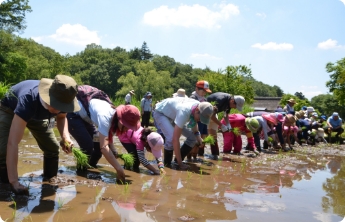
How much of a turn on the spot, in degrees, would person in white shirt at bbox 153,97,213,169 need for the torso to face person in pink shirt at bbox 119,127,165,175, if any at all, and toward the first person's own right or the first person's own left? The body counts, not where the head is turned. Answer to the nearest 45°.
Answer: approximately 135° to the first person's own right

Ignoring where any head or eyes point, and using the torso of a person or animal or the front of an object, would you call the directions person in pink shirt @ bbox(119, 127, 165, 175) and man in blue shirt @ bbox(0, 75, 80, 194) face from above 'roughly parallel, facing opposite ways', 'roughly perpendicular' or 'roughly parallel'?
roughly parallel

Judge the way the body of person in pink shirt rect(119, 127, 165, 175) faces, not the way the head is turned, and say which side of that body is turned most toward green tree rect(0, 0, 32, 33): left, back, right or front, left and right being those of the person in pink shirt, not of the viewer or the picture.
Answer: back

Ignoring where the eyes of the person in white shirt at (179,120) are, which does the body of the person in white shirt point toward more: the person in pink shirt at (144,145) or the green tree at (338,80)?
the green tree

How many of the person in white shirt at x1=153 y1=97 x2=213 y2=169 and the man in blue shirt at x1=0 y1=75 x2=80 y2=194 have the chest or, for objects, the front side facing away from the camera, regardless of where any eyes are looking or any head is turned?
0

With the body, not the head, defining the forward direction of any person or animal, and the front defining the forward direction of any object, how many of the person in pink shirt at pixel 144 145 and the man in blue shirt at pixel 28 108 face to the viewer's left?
0

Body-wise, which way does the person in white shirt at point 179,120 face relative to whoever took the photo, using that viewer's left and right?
facing to the right of the viewer

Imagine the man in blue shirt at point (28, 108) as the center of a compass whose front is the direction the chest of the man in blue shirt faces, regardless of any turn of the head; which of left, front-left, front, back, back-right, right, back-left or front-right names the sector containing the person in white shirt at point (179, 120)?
left

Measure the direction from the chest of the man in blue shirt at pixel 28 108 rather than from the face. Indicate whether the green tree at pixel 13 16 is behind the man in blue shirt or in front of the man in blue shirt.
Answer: behind

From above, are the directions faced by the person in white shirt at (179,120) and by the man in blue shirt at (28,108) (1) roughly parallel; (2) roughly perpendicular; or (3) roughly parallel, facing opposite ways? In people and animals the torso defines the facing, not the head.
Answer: roughly parallel

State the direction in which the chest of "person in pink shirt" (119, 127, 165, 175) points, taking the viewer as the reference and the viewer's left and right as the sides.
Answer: facing the viewer and to the right of the viewer

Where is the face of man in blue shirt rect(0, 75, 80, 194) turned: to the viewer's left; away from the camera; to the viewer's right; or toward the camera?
to the viewer's right

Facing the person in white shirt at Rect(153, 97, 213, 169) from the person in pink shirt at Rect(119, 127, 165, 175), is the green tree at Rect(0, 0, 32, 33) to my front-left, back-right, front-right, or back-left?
front-left

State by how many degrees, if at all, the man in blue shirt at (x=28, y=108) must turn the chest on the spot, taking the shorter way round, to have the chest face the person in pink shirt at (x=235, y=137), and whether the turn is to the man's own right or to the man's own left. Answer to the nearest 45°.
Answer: approximately 90° to the man's own left

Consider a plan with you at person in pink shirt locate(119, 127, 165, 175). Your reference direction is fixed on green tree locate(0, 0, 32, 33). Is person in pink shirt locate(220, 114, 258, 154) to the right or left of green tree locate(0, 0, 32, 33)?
right
